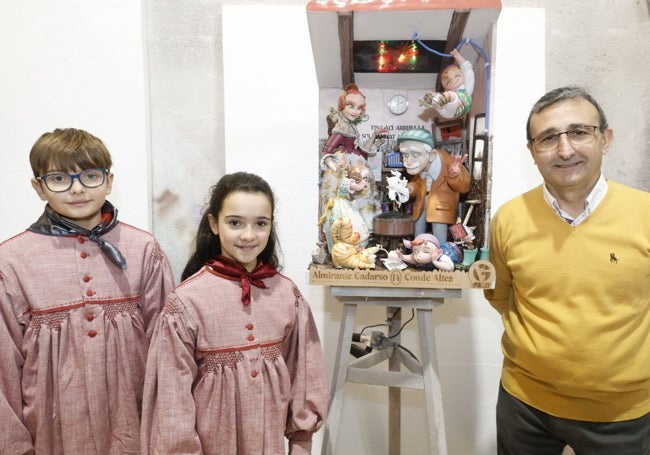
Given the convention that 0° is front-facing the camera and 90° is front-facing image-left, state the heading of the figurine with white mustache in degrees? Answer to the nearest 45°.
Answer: approximately 45°

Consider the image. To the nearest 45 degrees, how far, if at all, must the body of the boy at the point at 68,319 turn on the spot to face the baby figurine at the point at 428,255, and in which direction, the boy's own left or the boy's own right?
approximately 90° to the boy's own left

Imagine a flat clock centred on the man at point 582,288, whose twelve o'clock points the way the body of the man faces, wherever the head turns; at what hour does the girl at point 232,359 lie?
The girl is roughly at 2 o'clock from the man.

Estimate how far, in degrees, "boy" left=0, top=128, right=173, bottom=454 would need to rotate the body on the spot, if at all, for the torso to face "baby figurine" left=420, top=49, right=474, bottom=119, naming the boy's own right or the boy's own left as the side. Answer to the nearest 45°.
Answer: approximately 90° to the boy's own left

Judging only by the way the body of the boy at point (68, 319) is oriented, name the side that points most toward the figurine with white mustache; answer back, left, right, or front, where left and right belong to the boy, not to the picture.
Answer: left
